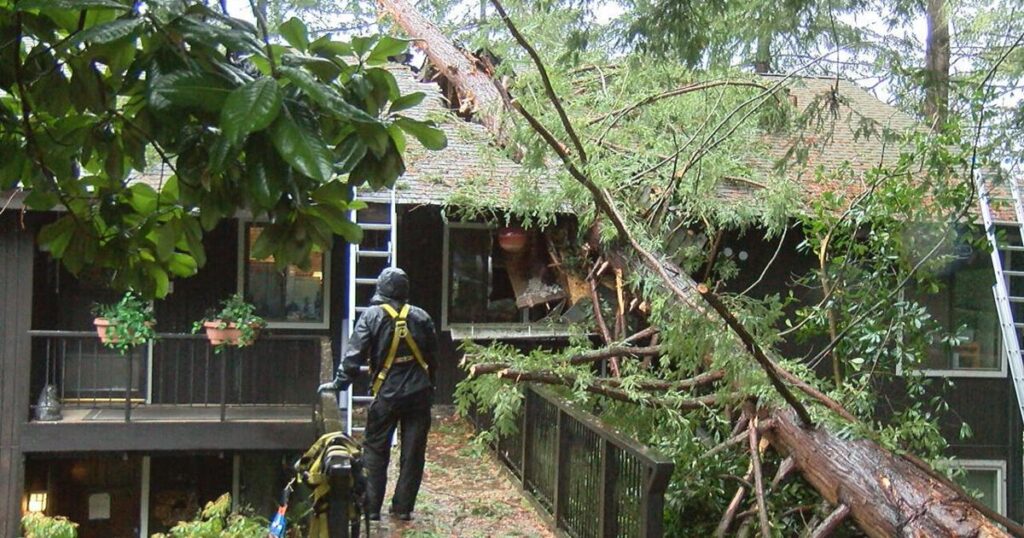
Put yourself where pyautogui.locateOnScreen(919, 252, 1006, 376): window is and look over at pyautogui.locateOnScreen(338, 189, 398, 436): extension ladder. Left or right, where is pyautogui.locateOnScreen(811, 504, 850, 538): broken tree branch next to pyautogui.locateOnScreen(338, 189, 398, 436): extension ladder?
left

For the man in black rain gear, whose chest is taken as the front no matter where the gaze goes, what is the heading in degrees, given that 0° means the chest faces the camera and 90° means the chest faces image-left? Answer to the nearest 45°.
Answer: approximately 180°

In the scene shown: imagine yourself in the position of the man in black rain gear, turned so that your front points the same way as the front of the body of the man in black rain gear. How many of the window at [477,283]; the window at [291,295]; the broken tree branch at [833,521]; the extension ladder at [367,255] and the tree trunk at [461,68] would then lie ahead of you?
4

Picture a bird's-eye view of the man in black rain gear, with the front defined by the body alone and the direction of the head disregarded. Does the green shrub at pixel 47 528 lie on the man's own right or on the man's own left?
on the man's own left

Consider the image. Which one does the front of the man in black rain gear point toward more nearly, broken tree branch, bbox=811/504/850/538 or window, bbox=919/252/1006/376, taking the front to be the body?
the window

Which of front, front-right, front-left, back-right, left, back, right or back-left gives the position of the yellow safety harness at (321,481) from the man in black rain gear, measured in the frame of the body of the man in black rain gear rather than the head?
back

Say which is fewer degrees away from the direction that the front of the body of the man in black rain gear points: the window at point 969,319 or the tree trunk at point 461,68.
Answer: the tree trunk

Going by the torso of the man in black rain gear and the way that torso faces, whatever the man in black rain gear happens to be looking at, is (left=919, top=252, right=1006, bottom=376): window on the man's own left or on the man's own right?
on the man's own right

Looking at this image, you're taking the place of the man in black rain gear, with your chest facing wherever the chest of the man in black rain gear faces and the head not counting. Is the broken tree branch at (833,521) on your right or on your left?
on your right

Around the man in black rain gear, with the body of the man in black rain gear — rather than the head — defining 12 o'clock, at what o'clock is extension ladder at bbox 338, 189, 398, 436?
The extension ladder is roughly at 12 o'clock from the man in black rain gear.

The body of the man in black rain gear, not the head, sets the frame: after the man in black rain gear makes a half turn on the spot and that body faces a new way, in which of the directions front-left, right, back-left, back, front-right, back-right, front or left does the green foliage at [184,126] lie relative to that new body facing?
front

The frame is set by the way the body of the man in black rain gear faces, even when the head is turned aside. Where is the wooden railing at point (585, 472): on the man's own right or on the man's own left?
on the man's own right
